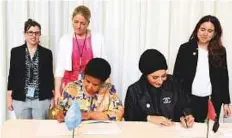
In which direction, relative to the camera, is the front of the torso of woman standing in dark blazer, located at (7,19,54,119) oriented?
toward the camera

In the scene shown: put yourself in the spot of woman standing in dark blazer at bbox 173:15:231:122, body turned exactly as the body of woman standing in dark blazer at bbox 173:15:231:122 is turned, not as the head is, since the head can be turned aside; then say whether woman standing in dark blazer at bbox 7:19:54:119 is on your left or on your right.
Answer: on your right

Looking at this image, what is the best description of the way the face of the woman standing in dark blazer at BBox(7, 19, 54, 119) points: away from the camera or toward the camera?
toward the camera

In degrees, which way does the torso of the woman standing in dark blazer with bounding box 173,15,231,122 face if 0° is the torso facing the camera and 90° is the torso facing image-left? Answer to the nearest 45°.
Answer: approximately 0°

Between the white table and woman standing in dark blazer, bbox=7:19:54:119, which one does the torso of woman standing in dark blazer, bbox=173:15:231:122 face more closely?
the white table

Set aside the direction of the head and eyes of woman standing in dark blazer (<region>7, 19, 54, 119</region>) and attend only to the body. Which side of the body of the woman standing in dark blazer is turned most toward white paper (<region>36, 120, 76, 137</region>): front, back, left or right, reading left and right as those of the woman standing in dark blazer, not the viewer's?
front

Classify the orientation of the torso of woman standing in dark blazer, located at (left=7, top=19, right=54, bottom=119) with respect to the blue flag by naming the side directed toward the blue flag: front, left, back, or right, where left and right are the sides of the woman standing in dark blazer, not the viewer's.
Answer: front

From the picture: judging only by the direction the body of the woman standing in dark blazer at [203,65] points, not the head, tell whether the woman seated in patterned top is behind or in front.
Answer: in front

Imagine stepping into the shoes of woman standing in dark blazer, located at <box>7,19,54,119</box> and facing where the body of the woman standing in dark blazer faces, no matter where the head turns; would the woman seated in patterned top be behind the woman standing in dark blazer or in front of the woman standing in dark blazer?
in front

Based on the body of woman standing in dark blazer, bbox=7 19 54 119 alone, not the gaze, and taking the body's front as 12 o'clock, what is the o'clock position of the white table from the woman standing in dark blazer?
The white table is roughly at 11 o'clock from the woman standing in dark blazer.

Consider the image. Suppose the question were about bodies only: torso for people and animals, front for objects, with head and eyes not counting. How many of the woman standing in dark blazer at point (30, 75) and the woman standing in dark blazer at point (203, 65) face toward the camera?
2
